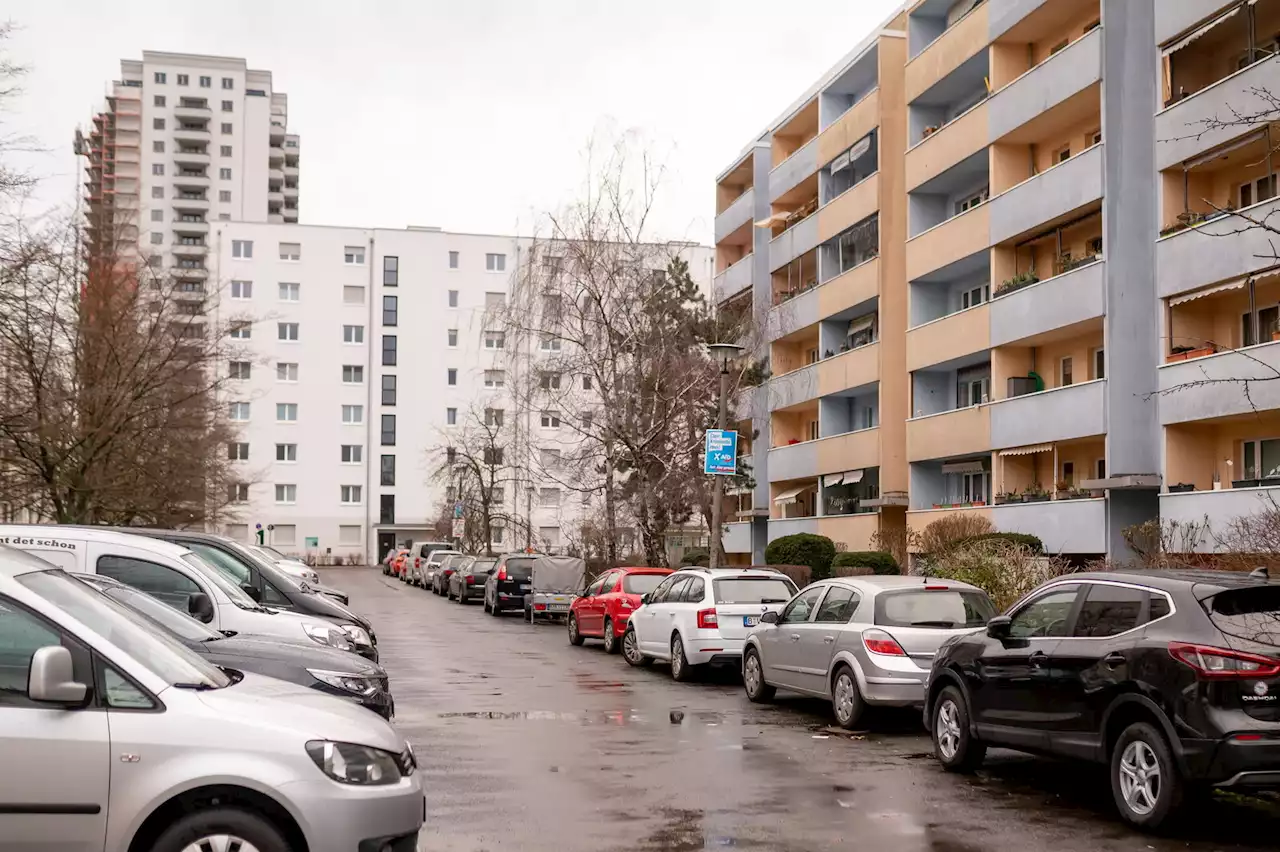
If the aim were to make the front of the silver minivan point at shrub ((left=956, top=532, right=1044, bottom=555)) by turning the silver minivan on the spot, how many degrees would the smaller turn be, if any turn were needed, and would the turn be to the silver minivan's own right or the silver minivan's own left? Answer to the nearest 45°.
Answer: approximately 90° to the silver minivan's own left

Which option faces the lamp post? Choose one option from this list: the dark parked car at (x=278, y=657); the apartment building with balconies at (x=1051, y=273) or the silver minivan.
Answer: the apartment building with balconies

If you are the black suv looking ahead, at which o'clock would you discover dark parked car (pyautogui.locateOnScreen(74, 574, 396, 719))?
The dark parked car is roughly at 10 o'clock from the black suv.

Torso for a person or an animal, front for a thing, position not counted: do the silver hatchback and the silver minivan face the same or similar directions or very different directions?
very different directions

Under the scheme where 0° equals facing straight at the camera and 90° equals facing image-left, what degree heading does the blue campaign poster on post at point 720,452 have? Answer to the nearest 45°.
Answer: approximately 0°

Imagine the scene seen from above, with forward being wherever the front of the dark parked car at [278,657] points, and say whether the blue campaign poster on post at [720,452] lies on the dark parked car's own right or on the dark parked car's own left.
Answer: on the dark parked car's own left

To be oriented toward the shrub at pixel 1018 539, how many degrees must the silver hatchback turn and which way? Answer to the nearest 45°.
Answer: approximately 45° to its right

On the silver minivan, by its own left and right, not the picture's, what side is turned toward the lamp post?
left

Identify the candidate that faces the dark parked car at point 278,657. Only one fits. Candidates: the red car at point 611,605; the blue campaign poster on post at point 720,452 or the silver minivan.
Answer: the blue campaign poster on post

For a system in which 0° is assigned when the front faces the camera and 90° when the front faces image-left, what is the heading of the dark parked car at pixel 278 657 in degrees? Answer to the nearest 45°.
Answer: approximately 315°

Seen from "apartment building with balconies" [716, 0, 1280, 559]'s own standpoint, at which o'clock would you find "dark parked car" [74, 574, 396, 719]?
The dark parked car is roughly at 11 o'clock from the apartment building with balconies.
